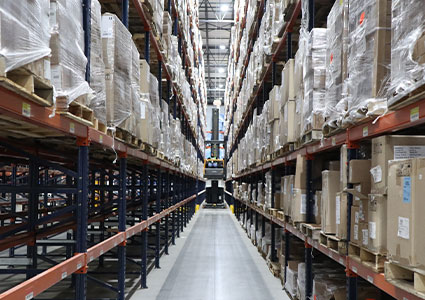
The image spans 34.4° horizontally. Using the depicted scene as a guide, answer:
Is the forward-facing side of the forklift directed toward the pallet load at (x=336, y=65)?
yes

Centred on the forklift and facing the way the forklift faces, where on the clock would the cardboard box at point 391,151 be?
The cardboard box is roughly at 12 o'clock from the forklift.

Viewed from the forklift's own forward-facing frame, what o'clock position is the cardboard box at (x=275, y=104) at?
The cardboard box is roughly at 12 o'clock from the forklift.

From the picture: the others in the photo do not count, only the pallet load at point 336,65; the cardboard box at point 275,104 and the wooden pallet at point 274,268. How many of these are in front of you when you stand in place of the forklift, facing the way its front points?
3

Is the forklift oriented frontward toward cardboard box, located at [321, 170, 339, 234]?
yes

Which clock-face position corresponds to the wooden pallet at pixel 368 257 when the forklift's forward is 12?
The wooden pallet is roughly at 12 o'clock from the forklift.

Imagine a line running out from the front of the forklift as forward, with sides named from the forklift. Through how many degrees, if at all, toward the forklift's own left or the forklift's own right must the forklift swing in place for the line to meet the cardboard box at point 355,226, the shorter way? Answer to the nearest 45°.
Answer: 0° — it already faces it

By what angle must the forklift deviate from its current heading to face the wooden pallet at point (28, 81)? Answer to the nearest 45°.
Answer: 0° — it already faces it

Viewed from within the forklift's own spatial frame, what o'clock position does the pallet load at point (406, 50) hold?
The pallet load is roughly at 12 o'clock from the forklift.

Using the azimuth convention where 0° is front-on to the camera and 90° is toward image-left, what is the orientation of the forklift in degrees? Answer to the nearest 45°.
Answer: approximately 0°

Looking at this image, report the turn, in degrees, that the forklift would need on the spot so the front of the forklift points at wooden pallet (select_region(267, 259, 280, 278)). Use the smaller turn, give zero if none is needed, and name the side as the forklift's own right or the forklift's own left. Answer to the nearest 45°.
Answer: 0° — it already faces it

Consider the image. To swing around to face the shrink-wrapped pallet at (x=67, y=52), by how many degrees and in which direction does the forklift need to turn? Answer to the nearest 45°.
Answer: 0° — it already faces it
